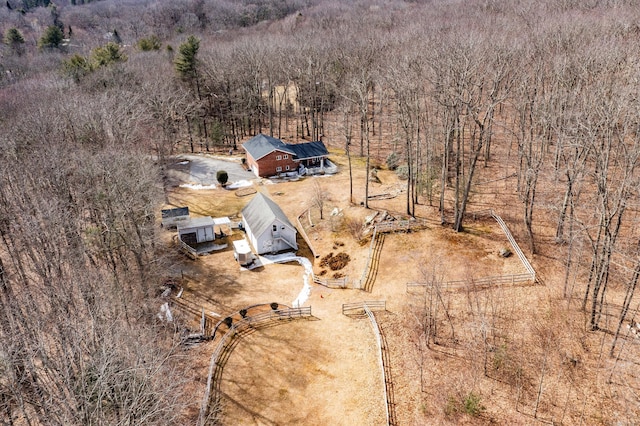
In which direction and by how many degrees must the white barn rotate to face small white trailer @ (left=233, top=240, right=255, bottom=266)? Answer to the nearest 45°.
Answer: approximately 45° to its right

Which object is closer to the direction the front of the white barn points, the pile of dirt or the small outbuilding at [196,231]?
the pile of dirt

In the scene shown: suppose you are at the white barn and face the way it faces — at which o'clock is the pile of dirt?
The pile of dirt is roughly at 10 o'clock from the white barn.

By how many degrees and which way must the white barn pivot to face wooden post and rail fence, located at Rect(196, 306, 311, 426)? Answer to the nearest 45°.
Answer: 0° — it already faces it

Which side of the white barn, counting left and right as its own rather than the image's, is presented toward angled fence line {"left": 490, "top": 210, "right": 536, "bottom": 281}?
left

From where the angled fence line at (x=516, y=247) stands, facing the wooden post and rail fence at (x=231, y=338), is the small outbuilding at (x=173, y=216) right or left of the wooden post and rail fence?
right

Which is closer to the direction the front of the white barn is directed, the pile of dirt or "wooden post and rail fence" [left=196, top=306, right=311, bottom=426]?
the wooden post and rail fence

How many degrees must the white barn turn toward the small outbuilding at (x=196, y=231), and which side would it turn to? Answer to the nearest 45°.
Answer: approximately 90° to its right

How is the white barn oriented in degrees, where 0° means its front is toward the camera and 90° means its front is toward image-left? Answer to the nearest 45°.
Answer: approximately 0°

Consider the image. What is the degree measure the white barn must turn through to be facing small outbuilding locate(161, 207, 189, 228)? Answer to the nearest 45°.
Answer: approximately 135° to its right

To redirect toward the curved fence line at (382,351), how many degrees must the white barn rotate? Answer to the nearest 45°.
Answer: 0° — it already faces it
